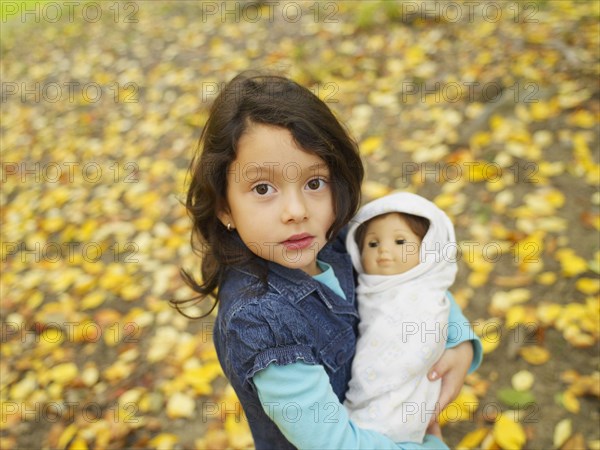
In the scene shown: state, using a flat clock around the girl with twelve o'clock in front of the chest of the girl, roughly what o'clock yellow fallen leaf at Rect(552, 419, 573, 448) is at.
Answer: The yellow fallen leaf is roughly at 9 o'clock from the girl.

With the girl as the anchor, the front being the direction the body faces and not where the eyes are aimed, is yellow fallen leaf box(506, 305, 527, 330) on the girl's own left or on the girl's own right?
on the girl's own left

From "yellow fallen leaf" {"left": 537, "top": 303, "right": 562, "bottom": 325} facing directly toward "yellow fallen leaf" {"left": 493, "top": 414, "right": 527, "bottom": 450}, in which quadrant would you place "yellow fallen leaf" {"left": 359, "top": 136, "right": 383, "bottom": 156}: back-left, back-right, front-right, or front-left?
back-right

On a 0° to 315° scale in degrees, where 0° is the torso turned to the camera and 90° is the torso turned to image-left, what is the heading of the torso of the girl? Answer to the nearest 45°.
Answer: approximately 315°

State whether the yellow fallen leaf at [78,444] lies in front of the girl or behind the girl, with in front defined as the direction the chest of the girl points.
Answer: behind

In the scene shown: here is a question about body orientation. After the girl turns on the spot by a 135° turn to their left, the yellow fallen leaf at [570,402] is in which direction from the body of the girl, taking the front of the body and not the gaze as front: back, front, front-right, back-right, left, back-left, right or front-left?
front-right

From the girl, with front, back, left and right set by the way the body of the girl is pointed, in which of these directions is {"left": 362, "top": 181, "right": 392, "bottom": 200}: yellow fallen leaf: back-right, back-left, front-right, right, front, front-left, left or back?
back-left

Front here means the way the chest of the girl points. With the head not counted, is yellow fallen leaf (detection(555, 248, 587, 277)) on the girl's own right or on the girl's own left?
on the girl's own left
